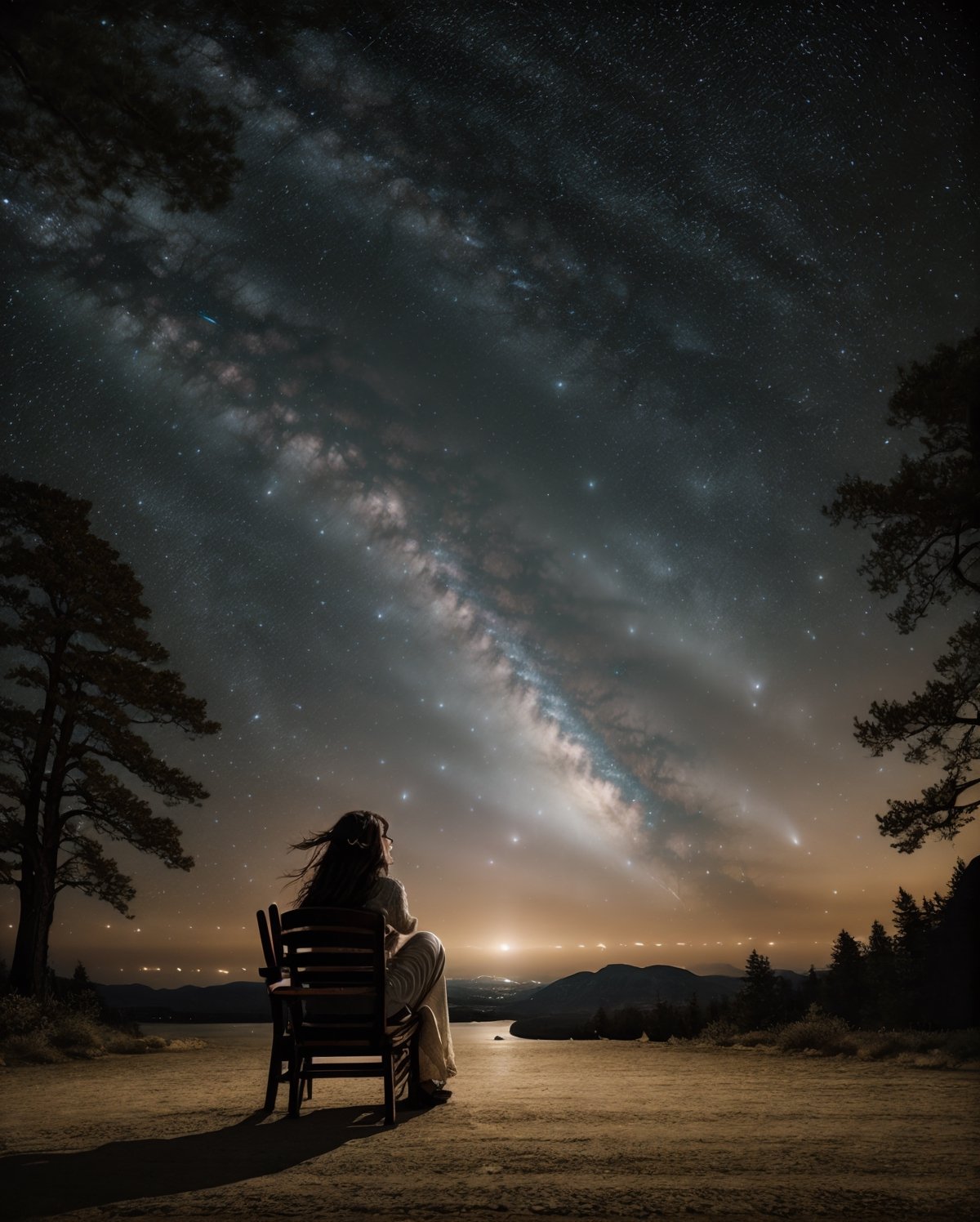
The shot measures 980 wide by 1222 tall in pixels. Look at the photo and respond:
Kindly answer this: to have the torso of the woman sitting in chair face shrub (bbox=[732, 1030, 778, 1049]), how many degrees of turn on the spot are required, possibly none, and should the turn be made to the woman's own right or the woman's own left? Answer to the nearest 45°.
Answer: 0° — they already face it

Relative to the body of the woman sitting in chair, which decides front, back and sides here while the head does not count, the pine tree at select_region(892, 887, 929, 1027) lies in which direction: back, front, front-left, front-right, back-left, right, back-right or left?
front

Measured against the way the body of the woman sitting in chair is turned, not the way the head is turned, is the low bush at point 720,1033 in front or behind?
in front

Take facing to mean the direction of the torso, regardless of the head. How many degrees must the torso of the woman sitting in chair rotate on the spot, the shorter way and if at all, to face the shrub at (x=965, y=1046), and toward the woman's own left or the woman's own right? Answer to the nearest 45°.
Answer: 0° — they already face it

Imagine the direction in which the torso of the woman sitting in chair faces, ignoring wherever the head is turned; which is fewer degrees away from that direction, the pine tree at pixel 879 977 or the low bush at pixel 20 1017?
the pine tree

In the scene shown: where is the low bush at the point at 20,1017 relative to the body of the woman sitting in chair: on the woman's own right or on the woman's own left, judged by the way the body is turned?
on the woman's own left

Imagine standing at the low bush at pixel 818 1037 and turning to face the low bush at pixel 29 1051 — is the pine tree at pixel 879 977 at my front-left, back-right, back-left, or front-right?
back-right

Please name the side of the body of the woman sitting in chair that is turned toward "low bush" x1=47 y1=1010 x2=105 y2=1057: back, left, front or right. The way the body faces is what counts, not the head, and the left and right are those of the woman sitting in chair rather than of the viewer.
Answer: left

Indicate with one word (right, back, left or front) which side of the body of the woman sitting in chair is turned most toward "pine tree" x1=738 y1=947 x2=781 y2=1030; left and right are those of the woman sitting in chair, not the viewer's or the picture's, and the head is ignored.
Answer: front

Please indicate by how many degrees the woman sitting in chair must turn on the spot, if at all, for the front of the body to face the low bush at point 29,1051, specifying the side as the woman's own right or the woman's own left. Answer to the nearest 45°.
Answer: approximately 90° to the woman's own left

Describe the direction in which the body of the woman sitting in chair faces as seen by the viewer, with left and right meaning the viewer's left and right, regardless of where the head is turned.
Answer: facing away from the viewer and to the right of the viewer
